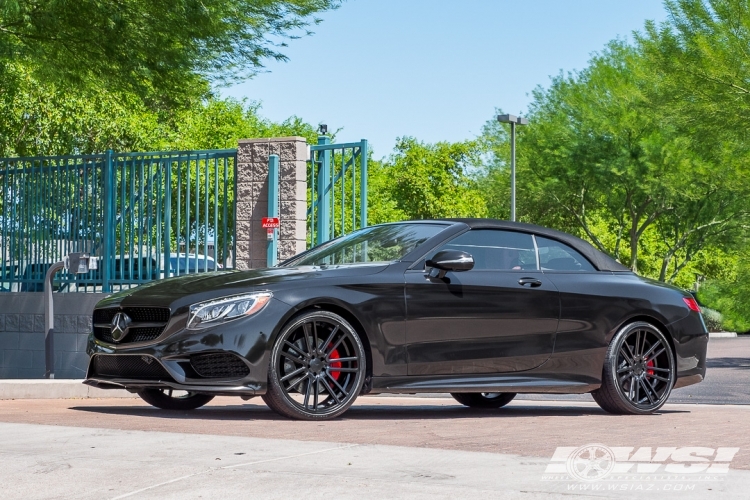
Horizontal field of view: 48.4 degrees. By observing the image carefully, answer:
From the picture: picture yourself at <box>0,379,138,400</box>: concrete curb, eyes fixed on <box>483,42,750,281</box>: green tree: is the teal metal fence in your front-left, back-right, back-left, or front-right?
front-left

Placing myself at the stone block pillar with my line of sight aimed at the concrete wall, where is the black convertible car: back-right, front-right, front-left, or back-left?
back-left

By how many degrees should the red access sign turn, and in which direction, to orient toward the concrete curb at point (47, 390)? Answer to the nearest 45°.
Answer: approximately 45° to its right

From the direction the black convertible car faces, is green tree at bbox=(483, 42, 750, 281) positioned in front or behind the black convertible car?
behind

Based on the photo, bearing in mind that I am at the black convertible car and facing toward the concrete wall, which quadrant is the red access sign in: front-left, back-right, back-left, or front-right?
front-right

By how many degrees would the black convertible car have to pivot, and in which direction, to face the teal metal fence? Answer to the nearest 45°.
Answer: approximately 90° to its right

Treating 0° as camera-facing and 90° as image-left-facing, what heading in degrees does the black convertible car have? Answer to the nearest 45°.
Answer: approximately 45°

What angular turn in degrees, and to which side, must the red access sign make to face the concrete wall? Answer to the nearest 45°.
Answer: approximately 90° to its right

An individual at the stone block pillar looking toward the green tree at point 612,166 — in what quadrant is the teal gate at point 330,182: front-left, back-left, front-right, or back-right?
front-right

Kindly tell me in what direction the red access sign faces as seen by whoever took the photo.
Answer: facing the viewer
